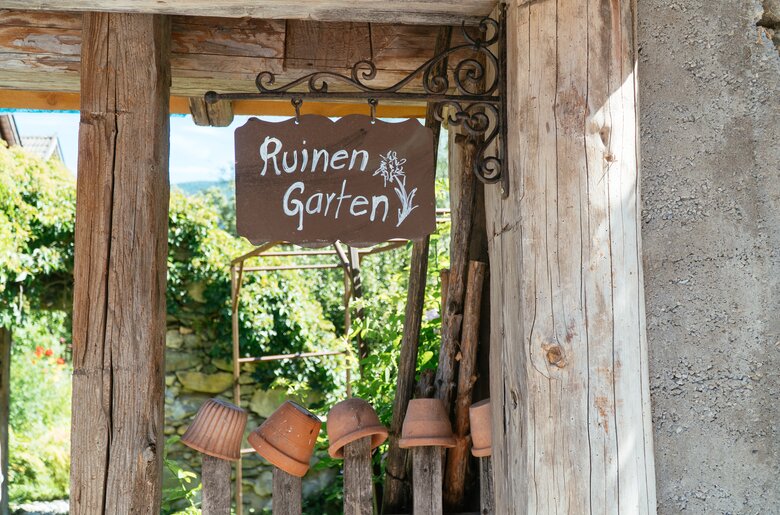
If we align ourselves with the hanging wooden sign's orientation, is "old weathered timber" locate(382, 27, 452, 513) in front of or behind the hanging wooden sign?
behind

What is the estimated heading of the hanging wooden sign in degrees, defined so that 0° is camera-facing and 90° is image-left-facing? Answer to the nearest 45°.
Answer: approximately 0°
